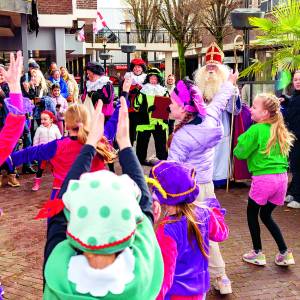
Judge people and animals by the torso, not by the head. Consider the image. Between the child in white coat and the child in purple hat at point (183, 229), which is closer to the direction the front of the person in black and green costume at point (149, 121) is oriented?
the child in purple hat

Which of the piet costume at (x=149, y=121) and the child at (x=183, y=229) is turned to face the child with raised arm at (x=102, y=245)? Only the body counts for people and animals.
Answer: the piet costume

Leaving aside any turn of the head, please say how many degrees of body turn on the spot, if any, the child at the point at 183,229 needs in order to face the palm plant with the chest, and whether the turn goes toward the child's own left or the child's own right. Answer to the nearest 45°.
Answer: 0° — they already face it

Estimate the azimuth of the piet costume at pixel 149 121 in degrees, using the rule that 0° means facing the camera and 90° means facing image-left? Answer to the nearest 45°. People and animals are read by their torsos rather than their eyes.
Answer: approximately 0°

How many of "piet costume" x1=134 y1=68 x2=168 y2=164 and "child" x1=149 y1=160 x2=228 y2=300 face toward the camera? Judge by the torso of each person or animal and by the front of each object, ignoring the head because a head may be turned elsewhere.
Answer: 1

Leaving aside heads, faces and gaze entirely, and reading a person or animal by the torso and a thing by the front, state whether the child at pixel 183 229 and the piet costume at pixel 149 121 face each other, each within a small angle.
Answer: yes

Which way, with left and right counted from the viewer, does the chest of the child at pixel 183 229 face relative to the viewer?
facing away from the viewer

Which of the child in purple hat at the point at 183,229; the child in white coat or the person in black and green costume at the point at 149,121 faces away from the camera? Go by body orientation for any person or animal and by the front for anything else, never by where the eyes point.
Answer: the child in purple hat

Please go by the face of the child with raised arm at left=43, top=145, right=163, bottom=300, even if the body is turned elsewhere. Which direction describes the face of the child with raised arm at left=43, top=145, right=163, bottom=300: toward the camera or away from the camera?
away from the camera

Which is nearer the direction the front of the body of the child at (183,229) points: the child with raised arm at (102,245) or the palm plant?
the palm plant

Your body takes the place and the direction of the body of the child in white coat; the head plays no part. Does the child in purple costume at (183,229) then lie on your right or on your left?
on your left

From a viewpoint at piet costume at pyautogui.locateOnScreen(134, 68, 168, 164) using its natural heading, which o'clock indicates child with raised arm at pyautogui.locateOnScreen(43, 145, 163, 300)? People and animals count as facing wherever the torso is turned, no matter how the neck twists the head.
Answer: The child with raised arm is roughly at 12 o'clock from the piet costume.

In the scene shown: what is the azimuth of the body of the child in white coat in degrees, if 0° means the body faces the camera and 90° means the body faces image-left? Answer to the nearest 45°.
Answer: approximately 45°

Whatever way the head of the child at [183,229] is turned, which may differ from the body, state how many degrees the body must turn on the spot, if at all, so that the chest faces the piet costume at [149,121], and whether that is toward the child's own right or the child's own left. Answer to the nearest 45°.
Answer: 0° — they already face it
